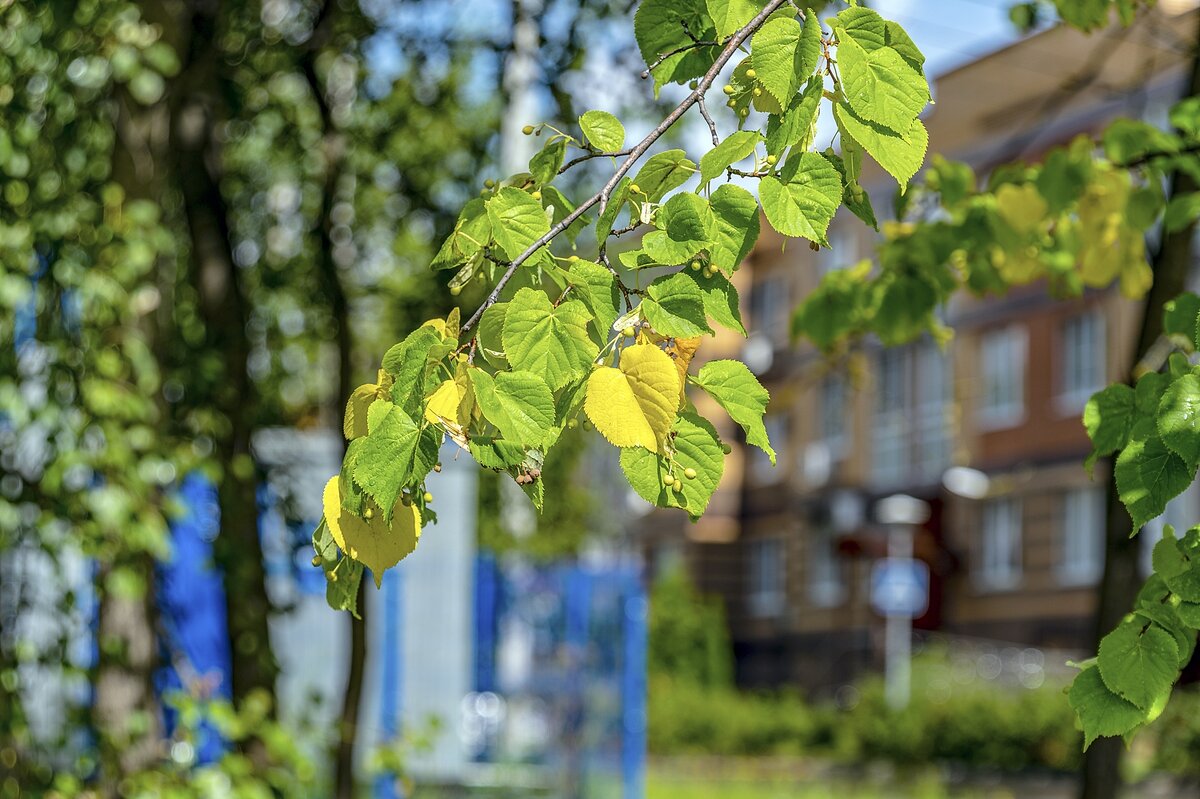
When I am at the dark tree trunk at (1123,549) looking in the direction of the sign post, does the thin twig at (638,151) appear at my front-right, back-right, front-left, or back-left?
back-left

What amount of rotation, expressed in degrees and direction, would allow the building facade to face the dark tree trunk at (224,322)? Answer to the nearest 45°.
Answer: approximately 45° to its left

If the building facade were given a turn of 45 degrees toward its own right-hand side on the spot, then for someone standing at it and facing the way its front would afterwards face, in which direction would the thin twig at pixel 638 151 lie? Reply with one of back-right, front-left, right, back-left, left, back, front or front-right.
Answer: left

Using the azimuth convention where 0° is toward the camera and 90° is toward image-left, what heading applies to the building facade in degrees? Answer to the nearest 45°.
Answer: approximately 45°

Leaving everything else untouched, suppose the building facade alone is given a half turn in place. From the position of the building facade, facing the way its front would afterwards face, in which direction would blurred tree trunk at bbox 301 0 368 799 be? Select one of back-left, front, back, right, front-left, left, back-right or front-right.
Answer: back-right

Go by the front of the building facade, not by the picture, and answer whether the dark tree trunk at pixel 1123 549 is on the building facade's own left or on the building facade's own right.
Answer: on the building facade's own left
